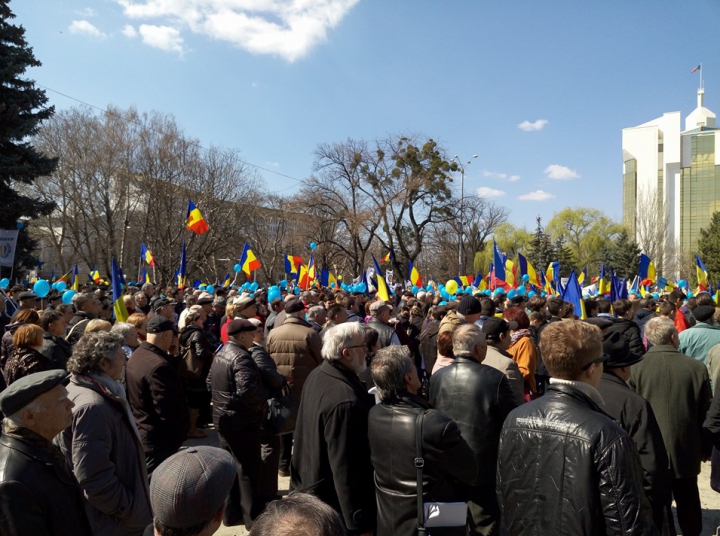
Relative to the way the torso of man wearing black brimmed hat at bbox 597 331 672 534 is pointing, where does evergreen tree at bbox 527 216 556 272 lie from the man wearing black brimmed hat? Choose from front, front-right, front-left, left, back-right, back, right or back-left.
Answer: front-left

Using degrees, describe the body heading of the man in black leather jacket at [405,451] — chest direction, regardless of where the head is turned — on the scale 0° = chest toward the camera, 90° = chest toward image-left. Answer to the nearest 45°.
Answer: approximately 225°

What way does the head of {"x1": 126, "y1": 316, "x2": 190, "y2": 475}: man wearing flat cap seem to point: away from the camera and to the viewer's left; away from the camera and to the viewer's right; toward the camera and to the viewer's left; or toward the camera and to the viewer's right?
away from the camera and to the viewer's right

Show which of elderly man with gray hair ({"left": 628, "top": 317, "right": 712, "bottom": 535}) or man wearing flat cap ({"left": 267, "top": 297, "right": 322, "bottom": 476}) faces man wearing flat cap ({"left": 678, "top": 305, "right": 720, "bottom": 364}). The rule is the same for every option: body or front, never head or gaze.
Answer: the elderly man with gray hair

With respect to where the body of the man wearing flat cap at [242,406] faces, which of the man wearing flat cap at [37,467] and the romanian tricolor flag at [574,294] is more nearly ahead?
the romanian tricolor flag

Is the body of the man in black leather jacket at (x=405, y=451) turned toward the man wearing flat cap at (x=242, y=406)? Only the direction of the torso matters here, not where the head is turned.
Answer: no

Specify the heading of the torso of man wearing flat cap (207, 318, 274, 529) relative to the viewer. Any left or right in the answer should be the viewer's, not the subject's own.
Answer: facing away from the viewer and to the right of the viewer

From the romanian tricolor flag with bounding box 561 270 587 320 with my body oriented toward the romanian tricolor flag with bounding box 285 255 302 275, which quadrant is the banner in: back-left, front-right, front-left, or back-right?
front-left

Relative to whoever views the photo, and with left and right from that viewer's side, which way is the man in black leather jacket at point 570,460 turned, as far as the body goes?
facing away from the viewer and to the right of the viewer

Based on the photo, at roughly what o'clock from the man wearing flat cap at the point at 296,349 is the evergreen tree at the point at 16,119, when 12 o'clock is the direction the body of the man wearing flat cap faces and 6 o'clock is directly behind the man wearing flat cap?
The evergreen tree is roughly at 11 o'clock from the man wearing flat cap.

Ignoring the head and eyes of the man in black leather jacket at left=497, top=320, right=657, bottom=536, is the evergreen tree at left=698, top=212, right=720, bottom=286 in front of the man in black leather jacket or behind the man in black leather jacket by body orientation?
in front

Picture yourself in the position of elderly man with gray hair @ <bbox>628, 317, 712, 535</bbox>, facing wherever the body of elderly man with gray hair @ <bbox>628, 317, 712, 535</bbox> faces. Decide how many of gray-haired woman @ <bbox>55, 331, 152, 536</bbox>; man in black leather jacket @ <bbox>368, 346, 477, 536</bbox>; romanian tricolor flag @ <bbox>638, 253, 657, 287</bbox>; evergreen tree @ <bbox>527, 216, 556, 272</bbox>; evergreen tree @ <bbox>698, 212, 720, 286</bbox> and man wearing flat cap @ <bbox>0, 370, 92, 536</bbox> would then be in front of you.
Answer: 3

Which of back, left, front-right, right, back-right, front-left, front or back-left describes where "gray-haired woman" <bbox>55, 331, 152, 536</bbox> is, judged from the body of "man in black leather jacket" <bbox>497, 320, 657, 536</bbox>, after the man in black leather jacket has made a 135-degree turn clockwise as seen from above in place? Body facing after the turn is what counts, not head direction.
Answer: right
